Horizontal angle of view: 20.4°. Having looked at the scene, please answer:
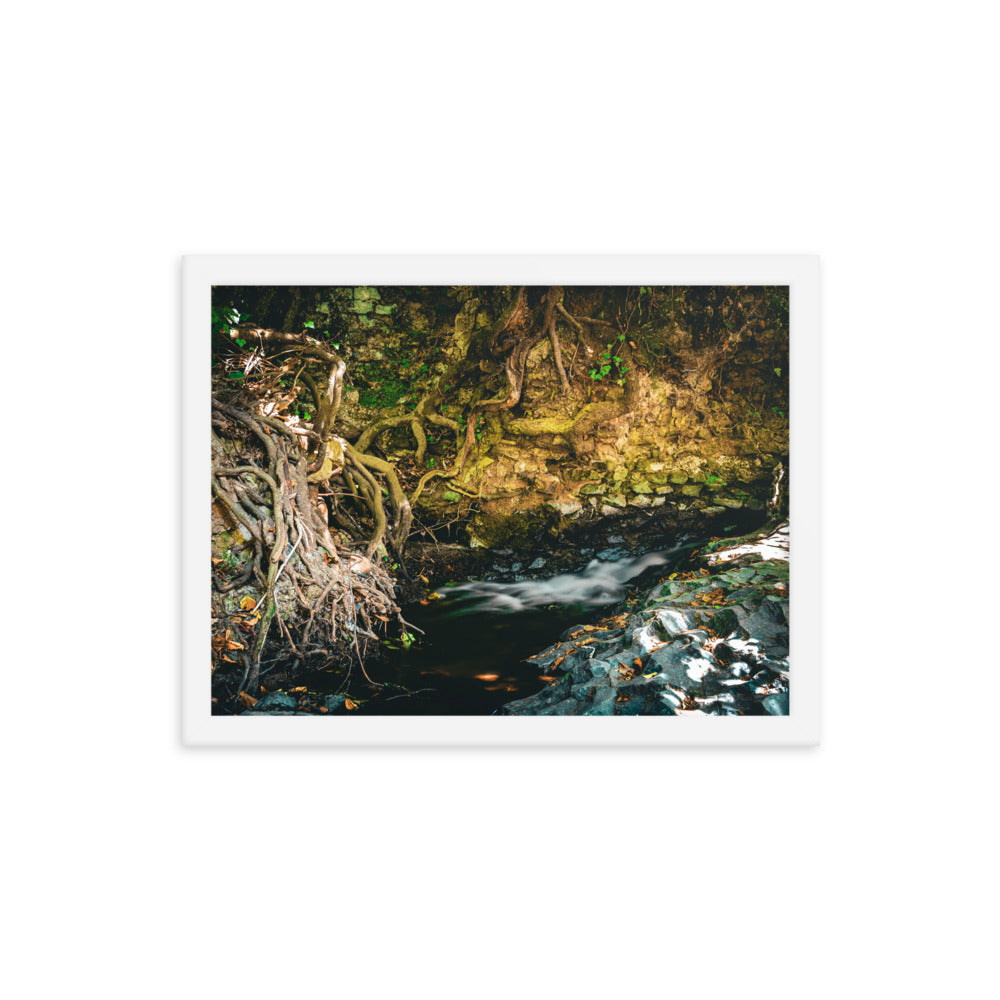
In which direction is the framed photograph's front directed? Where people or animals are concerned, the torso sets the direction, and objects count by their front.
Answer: toward the camera
